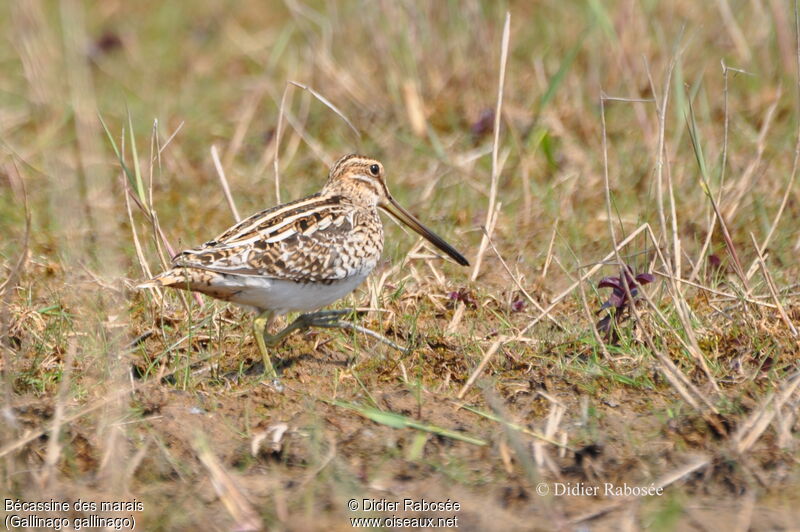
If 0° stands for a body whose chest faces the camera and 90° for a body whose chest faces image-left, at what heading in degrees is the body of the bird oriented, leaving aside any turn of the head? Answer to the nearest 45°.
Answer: approximately 270°

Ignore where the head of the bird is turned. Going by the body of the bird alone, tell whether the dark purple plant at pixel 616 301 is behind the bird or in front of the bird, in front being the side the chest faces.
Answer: in front
